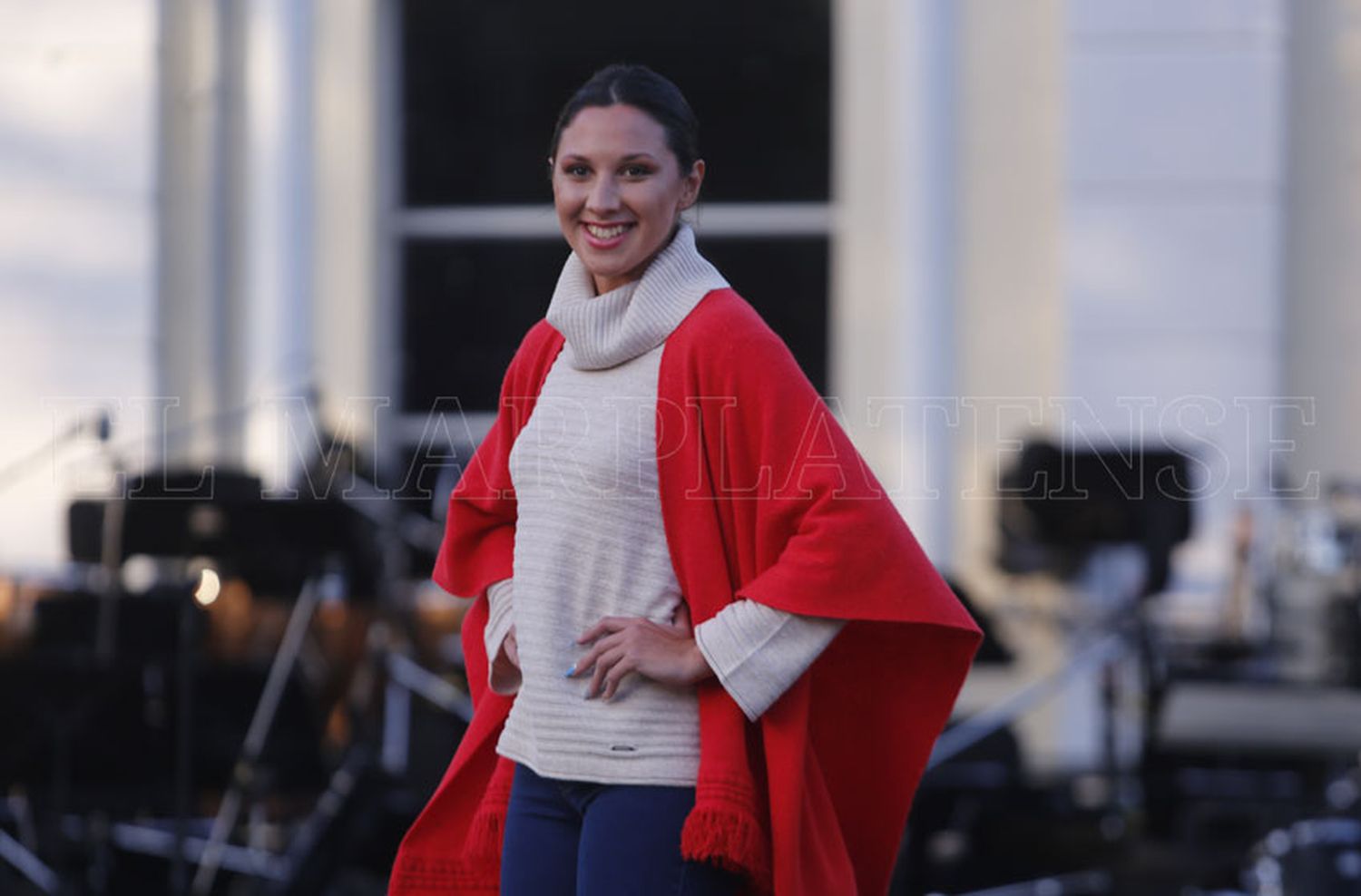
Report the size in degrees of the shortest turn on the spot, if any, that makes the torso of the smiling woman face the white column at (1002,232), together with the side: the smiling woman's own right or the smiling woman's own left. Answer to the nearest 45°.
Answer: approximately 135° to the smiling woman's own right

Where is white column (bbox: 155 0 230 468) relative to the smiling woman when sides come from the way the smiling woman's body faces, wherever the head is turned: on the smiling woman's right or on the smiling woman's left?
on the smiling woman's right

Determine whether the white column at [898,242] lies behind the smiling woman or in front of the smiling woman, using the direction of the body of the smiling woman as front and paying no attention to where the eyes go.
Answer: behind

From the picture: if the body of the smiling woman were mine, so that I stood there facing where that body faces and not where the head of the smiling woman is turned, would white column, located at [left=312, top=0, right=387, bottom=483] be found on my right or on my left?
on my right

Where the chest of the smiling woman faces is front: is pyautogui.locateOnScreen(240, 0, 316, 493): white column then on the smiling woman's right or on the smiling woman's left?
on the smiling woman's right

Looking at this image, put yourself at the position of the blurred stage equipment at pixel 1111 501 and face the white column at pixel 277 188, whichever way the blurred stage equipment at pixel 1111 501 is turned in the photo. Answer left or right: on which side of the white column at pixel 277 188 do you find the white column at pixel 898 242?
right

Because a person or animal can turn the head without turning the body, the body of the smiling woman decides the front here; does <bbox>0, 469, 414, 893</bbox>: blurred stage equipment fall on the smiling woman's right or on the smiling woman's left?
on the smiling woman's right

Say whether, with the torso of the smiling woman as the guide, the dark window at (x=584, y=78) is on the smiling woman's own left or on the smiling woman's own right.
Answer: on the smiling woman's own right

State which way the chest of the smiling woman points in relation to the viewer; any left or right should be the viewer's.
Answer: facing the viewer and to the left of the viewer

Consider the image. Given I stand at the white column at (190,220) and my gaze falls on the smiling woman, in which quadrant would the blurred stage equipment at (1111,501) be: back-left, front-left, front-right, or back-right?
front-left

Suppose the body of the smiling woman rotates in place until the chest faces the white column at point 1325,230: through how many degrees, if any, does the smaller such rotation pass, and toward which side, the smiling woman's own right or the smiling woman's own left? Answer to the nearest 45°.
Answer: approximately 180°
